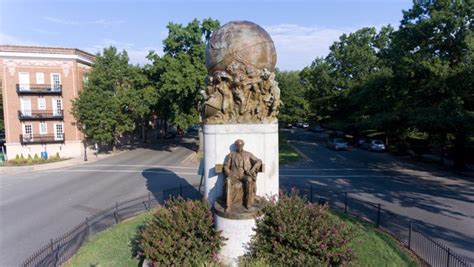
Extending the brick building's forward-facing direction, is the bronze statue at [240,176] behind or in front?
in front

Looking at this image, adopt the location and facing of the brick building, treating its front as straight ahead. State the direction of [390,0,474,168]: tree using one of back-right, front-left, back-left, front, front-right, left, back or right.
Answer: front-left

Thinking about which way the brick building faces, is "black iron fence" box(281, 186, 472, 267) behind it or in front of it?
in front

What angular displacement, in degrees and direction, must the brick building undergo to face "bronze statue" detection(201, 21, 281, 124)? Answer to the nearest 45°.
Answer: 0° — it already faces it

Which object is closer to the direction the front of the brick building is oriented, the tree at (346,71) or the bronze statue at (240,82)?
the bronze statue

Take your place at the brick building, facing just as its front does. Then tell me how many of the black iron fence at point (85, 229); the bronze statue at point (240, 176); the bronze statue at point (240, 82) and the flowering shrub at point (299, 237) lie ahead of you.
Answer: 4

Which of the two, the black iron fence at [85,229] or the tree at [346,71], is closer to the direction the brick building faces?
the black iron fence

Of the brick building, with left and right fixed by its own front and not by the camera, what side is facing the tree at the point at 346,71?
left

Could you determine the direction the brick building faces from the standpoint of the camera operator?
facing the viewer

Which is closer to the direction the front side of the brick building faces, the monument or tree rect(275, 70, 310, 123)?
the monument

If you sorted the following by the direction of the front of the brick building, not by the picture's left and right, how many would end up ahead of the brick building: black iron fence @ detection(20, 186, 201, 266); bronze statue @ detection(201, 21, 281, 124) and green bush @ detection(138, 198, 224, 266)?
3

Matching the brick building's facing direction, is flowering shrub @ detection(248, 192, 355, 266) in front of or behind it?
in front

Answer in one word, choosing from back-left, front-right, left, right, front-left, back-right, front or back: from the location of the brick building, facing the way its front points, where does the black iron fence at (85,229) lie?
front

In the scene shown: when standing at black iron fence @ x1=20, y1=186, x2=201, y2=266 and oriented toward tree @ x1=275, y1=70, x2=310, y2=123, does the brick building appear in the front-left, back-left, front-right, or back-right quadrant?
front-left
